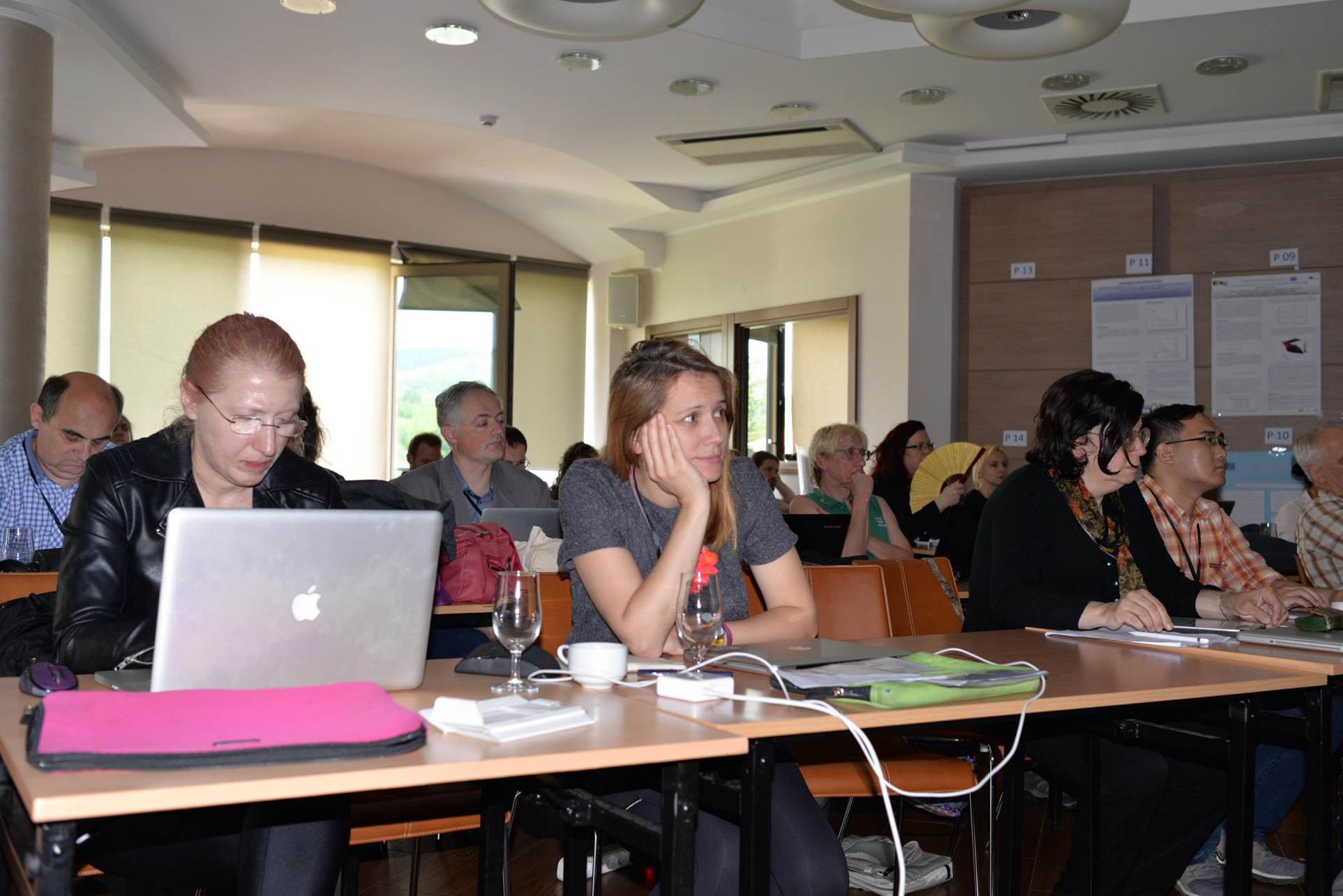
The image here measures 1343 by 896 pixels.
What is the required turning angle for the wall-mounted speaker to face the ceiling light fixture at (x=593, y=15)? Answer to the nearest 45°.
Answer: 0° — it already faces it

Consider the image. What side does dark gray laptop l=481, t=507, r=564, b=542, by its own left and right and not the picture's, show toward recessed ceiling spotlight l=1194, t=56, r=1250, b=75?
right

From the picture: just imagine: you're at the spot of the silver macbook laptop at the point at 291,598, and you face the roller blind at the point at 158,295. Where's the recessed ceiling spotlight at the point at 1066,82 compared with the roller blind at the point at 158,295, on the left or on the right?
right

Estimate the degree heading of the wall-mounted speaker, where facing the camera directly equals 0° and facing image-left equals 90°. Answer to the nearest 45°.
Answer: approximately 0°

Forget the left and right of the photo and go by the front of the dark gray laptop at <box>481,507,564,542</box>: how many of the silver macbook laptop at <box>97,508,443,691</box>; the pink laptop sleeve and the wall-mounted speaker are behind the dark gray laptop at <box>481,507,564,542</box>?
2
